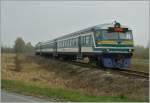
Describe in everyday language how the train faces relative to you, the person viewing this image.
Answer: facing the viewer and to the right of the viewer
